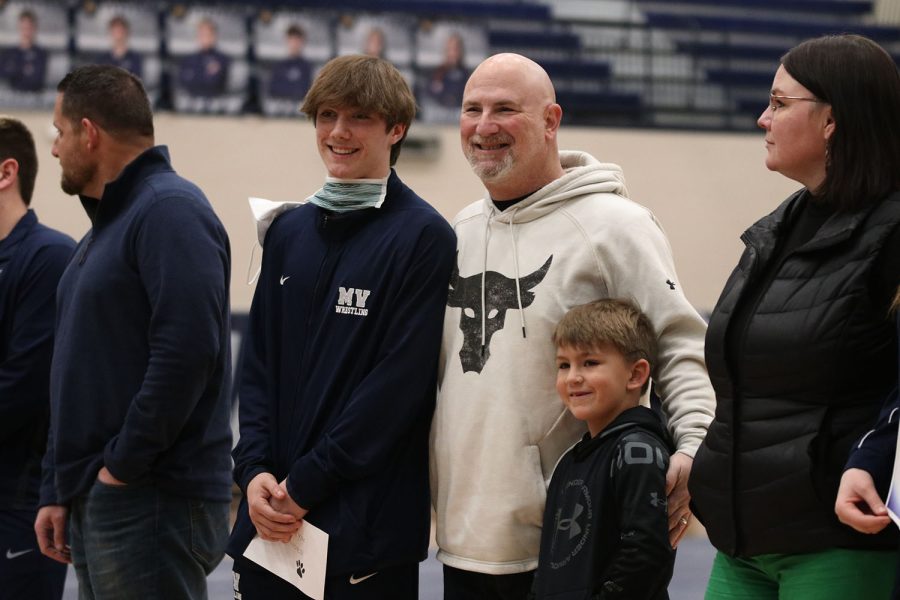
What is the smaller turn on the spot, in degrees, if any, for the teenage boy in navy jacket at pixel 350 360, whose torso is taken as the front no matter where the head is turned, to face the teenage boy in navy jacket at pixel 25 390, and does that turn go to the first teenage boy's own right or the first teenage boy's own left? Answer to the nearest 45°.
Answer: approximately 90° to the first teenage boy's own right

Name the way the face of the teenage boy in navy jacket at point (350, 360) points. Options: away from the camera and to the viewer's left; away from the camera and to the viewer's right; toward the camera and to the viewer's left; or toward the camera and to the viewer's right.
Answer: toward the camera and to the viewer's left

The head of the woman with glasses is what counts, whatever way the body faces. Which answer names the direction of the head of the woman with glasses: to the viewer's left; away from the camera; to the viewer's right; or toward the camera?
to the viewer's left
